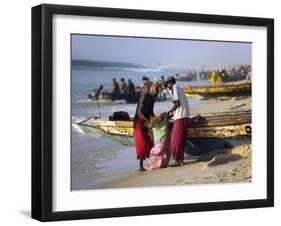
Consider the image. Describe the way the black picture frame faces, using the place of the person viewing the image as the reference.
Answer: facing the viewer and to the right of the viewer
